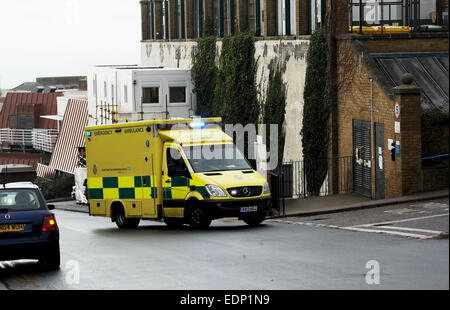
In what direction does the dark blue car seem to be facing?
away from the camera

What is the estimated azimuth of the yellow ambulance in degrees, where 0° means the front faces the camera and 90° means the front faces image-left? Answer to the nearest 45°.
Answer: approximately 315°

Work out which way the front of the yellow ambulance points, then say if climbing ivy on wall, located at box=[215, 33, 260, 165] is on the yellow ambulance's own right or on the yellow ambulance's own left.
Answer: on the yellow ambulance's own left

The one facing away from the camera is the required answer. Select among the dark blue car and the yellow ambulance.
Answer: the dark blue car

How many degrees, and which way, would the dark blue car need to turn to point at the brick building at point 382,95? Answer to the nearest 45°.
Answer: approximately 45° to its right

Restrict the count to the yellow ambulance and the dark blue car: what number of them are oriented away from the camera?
1

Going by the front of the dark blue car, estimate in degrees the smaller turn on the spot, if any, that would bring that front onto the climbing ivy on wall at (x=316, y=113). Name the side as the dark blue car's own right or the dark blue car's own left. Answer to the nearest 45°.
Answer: approximately 45° to the dark blue car's own right

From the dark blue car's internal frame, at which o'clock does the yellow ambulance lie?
The yellow ambulance is roughly at 1 o'clock from the dark blue car.
